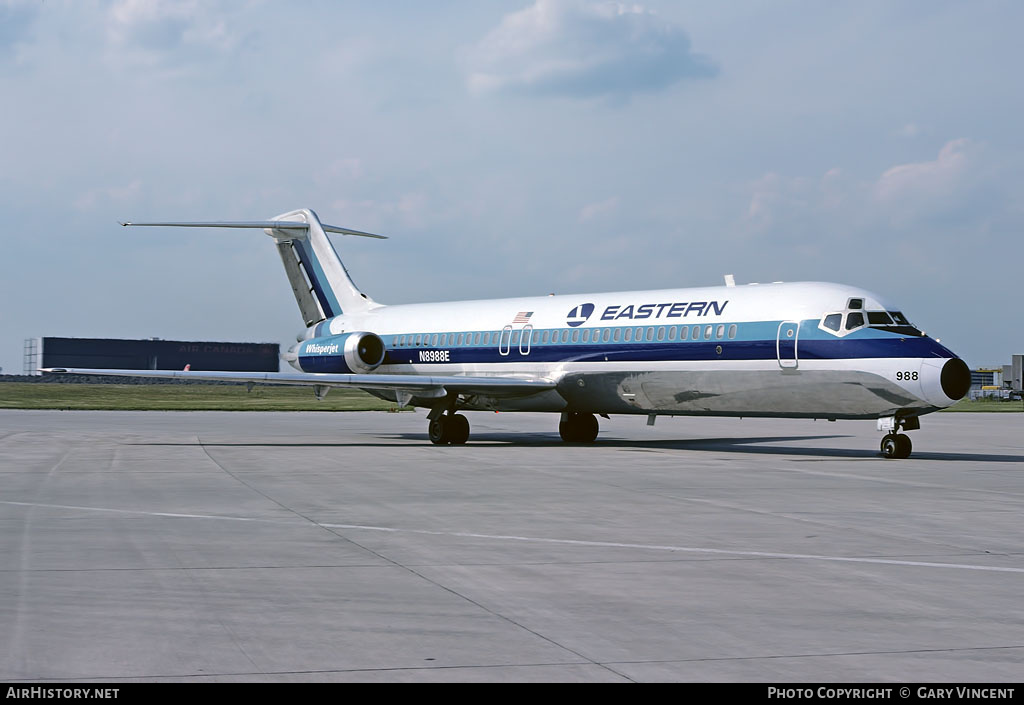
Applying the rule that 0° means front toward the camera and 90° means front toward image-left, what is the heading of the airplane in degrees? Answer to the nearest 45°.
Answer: approximately 315°
